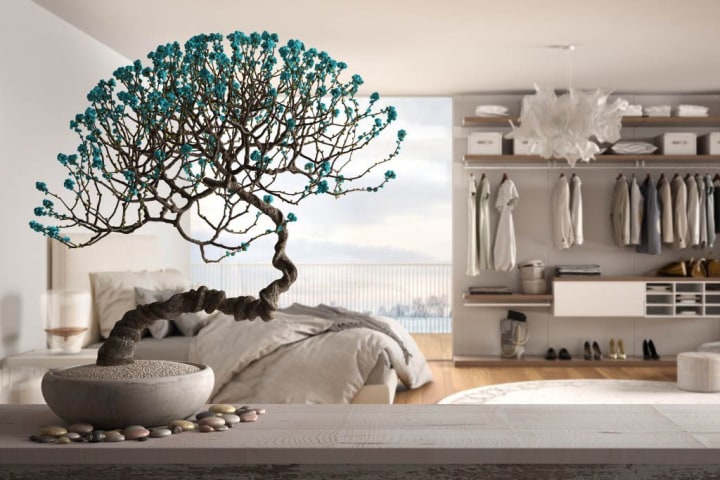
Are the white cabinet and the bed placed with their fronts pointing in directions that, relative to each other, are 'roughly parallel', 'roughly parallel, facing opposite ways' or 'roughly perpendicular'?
roughly perpendicular

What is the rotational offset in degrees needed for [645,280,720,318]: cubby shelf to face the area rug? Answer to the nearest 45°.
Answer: approximately 45° to its right

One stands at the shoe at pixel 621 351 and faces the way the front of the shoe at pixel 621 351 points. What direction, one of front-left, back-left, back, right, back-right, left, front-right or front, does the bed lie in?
front-right

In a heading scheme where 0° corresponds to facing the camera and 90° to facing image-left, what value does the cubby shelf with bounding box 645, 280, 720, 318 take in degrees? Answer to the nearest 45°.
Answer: approximately 0°

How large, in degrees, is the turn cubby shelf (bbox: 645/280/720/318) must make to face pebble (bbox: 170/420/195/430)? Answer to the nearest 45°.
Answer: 0° — it already faces it

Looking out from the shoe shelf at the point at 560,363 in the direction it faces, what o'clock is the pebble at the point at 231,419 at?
The pebble is roughly at 12 o'clock from the shoe shelf.
